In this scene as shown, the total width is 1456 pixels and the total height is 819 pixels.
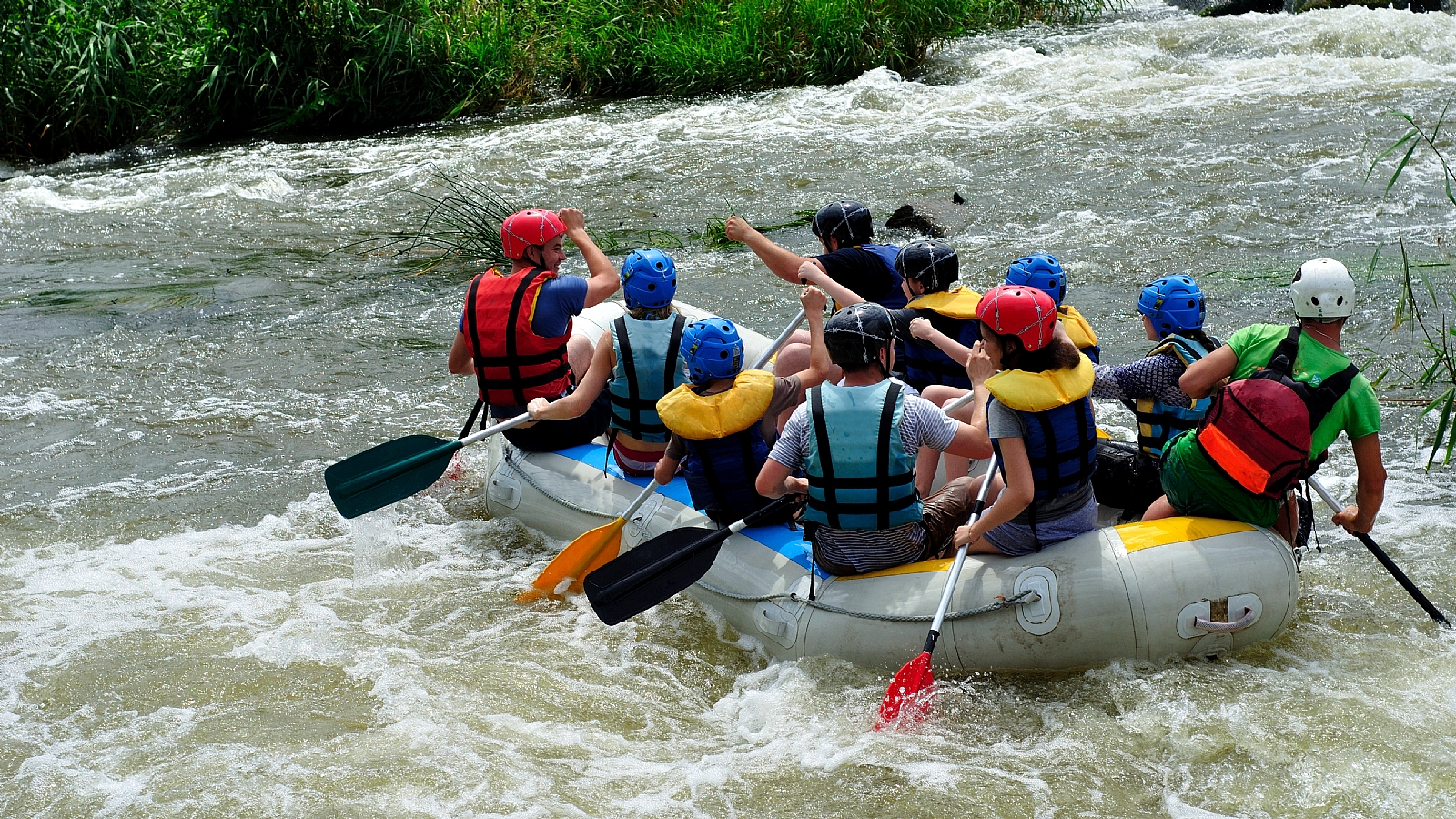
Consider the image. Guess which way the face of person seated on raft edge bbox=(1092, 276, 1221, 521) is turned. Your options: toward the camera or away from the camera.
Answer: away from the camera

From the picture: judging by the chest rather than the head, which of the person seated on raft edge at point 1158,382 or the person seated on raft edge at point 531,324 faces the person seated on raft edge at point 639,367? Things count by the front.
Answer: the person seated on raft edge at point 1158,382

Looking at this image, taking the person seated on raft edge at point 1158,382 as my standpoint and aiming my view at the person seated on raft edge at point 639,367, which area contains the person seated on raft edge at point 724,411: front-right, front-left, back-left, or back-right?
front-left

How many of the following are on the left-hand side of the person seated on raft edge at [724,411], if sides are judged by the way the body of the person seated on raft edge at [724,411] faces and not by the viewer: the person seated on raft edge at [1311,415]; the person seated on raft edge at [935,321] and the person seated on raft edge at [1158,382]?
0

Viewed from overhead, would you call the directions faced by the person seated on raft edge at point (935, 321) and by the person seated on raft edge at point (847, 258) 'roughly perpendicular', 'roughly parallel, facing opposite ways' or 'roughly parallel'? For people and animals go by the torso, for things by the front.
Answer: roughly parallel

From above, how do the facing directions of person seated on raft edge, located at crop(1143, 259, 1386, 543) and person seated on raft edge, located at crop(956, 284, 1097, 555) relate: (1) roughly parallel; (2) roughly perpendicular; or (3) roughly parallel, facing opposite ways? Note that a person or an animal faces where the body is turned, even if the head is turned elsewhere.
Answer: roughly parallel

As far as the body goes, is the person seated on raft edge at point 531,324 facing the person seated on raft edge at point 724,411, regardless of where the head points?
no

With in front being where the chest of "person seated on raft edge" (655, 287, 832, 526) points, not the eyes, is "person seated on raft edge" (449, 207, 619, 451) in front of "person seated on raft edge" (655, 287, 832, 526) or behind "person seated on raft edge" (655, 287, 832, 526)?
in front

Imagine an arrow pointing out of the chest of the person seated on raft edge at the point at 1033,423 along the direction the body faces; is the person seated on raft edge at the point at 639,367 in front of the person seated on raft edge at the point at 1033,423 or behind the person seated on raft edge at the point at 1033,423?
in front

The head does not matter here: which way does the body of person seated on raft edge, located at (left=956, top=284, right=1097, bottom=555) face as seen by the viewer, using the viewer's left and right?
facing away from the viewer and to the left of the viewer

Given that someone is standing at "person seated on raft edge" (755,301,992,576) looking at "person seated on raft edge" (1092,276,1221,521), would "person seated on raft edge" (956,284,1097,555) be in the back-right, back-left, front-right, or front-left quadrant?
front-right

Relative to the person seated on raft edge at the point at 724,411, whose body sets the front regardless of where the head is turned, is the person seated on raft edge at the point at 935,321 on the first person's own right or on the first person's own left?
on the first person's own right

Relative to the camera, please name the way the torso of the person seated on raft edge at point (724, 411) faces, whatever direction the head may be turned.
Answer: away from the camera

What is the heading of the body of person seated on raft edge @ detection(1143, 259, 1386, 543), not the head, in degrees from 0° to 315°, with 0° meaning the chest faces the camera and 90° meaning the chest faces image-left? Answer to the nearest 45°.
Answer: approximately 135°

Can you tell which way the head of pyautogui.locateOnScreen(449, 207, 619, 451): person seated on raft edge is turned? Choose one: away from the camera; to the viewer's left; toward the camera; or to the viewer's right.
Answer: to the viewer's right

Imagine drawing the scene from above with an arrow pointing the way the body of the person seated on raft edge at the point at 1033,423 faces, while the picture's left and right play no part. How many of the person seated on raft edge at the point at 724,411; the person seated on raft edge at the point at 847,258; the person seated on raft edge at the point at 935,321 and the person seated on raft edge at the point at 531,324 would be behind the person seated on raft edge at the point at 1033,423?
0
